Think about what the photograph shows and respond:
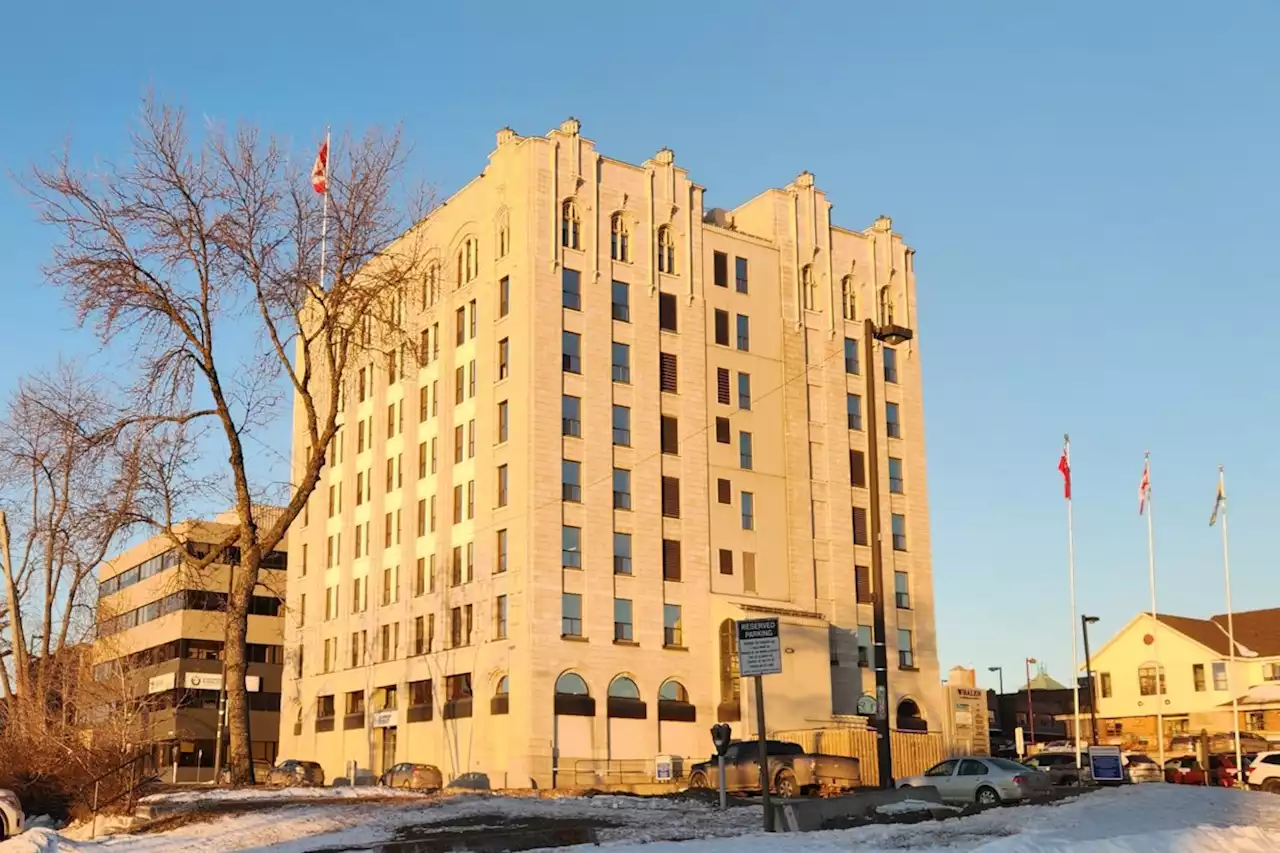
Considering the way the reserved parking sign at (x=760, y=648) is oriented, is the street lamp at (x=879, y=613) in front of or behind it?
behind

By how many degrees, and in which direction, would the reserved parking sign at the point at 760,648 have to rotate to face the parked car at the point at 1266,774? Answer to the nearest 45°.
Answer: approximately 135° to its left

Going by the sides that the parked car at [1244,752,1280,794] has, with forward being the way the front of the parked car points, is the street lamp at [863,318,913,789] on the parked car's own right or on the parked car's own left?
on the parked car's own right

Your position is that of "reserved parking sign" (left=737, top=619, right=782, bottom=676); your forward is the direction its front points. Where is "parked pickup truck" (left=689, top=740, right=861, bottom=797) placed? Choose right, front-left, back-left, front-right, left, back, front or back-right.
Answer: back

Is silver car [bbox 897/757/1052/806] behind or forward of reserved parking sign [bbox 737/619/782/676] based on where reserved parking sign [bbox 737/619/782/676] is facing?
behind

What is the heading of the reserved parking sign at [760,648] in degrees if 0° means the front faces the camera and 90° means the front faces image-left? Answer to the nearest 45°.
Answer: approximately 0°

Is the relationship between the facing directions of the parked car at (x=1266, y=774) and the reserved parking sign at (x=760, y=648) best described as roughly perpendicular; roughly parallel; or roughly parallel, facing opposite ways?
roughly perpendicular

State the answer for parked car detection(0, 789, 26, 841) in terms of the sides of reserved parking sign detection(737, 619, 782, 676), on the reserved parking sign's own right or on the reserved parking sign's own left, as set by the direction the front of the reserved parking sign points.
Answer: on the reserved parking sign's own right

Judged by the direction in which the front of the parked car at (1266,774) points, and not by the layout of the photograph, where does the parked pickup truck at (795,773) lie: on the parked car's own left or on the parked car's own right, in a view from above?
on the parked car's own right
